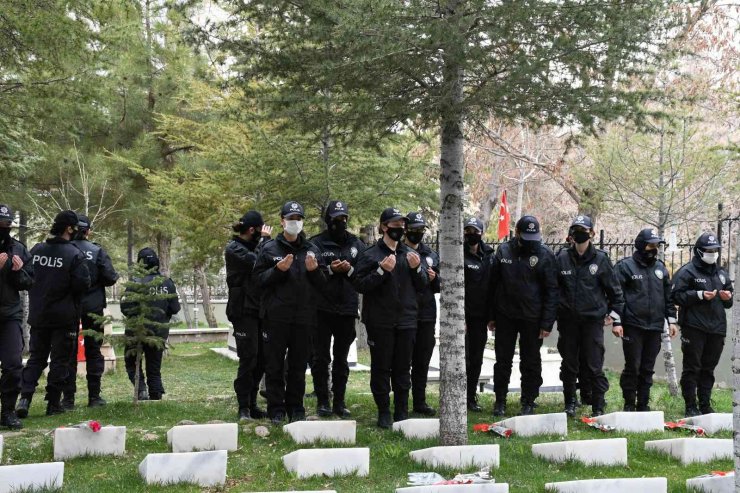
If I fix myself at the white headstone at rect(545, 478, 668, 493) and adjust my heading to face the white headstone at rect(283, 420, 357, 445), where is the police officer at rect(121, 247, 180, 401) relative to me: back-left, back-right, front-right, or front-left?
front-right

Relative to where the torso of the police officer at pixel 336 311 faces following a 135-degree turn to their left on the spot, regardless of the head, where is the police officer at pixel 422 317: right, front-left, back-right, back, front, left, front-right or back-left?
front-right

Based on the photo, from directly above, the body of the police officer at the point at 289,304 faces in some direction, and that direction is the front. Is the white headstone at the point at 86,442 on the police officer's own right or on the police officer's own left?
on the police officer's own right

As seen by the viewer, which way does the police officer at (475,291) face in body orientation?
toward the camera

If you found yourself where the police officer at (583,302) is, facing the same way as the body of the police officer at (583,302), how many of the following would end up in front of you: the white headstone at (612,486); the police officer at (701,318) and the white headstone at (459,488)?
2

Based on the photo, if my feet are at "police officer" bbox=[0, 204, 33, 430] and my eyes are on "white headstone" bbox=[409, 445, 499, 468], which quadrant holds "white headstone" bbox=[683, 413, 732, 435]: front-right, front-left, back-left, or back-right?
front-left

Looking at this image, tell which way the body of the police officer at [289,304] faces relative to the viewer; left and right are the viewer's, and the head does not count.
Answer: facing the viewer

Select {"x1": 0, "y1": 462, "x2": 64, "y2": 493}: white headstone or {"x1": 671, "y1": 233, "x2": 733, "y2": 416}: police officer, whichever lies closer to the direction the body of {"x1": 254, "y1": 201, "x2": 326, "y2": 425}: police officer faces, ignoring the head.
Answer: the white headstone

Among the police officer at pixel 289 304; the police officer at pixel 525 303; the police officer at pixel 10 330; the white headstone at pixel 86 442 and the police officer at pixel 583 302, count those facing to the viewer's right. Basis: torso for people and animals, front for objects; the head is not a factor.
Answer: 0

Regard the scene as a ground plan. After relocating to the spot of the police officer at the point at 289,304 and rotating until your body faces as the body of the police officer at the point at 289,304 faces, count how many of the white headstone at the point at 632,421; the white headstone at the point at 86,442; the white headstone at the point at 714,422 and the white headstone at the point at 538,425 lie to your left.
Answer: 3

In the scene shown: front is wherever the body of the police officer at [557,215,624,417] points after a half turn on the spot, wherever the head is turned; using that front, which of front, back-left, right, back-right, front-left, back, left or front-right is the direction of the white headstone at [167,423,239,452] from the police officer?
back-left

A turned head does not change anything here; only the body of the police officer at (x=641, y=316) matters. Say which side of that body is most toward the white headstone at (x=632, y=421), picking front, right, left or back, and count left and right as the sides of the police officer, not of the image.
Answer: front

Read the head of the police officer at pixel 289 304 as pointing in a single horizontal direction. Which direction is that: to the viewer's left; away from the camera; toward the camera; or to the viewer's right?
toward the camera

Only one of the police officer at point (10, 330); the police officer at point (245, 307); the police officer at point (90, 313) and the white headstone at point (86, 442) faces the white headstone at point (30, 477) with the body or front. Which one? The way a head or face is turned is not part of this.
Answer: the police officer at point (10, 330)

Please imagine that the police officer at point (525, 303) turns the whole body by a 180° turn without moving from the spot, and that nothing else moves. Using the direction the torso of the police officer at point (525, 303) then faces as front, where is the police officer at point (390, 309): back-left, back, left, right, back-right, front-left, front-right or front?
back-left

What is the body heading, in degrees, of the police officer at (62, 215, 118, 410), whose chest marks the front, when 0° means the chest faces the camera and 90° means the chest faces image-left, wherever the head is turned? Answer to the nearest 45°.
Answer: approximately 225°

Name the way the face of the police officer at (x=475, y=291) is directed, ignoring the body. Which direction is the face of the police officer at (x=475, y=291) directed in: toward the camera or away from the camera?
toward the camera

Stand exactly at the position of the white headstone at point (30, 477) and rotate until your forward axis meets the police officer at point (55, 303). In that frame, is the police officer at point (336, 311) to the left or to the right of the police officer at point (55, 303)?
right
